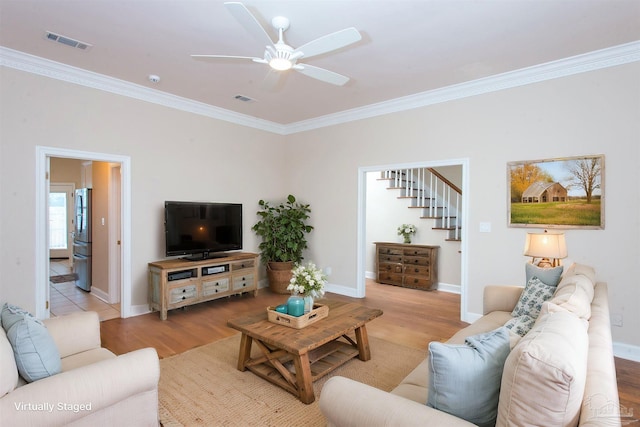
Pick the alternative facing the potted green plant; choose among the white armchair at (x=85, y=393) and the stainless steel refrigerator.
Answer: the white armchair

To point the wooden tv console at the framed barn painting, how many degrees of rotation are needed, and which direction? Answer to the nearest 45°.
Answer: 0° — it already faces it

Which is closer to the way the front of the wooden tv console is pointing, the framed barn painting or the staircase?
the framed barn painting

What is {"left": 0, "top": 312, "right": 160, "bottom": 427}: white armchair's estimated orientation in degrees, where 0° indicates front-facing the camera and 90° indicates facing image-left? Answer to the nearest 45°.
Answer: approximately 225°

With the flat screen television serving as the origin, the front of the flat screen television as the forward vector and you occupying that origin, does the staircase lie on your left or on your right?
on your left

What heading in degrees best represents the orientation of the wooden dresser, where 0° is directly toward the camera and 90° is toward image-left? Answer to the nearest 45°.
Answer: approximately 45°

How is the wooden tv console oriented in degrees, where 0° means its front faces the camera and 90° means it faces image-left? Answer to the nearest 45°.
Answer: approximately 315°

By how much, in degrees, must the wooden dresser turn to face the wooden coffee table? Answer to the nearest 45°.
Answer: approximately 45° to its left

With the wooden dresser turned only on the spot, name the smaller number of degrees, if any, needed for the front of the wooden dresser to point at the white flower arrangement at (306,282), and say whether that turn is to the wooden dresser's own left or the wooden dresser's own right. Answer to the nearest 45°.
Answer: approximately 45° to the wooden dresser's own left
